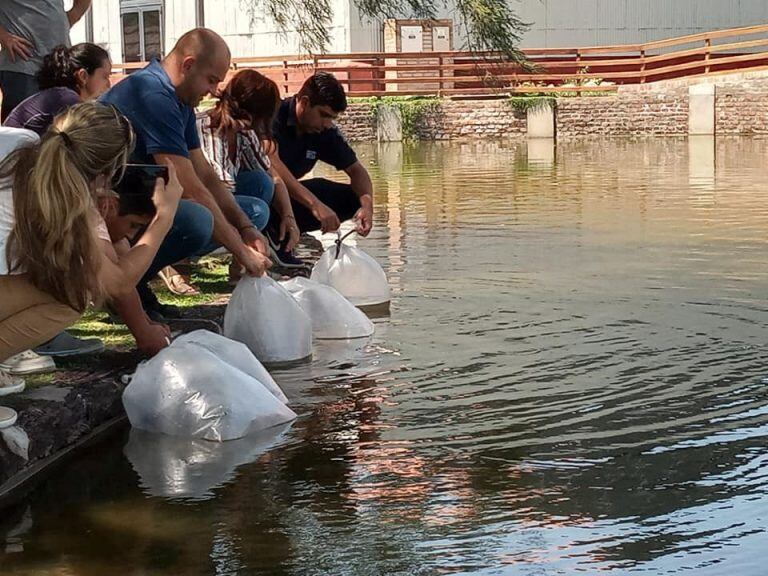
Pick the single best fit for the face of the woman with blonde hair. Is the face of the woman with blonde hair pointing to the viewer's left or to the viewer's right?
to the viewer's right

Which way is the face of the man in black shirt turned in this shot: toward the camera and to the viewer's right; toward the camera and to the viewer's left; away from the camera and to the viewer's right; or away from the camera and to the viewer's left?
toward the camera and to the viewer's right

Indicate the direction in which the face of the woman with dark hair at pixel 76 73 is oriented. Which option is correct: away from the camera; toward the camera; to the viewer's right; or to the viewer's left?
to the viewer's right

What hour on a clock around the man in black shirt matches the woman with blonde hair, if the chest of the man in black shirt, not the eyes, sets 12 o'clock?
The woman with blonde hair is roughly at 2 o'clock from the man in black shirt.

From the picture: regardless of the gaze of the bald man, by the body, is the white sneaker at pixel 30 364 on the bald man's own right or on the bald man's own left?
on the bald man's own right

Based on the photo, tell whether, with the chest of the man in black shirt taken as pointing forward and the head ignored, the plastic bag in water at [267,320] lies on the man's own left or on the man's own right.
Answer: on the man's own right

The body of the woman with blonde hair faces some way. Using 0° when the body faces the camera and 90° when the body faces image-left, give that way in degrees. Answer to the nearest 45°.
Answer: approximately 270°
